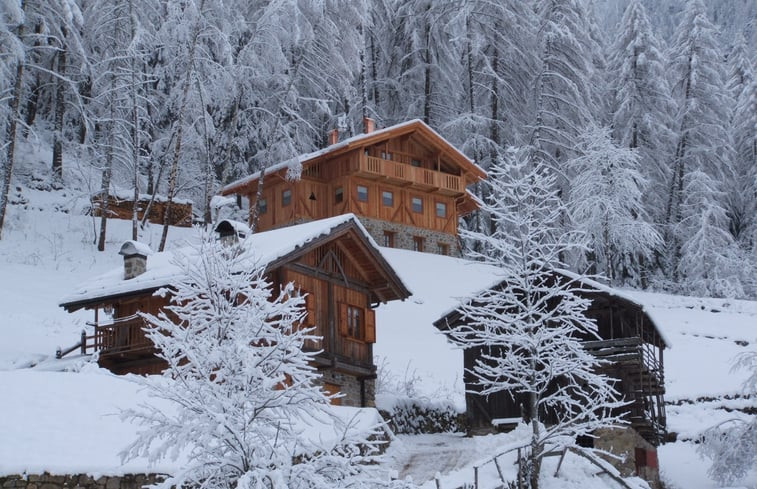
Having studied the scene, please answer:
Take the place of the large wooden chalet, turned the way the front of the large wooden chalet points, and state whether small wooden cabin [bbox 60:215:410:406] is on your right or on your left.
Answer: on your right

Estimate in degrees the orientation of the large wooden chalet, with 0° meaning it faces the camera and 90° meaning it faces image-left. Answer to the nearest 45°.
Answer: approximately 315°

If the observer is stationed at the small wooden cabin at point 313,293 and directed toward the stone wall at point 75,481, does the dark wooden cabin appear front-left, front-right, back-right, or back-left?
back-left

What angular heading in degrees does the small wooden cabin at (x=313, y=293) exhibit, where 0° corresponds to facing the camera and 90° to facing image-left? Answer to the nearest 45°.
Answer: approximately 315°

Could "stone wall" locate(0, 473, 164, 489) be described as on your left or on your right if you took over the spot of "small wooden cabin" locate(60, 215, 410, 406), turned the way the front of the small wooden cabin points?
on your right

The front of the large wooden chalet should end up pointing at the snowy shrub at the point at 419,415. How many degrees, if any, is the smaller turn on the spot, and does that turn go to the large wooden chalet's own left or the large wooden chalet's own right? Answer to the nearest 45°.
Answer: approximately 45° to the large wooden chalet's own right

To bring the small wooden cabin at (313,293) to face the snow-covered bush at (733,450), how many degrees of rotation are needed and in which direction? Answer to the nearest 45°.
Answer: approximately 45° to its left

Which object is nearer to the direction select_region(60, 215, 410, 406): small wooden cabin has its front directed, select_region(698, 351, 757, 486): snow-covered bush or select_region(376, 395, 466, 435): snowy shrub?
the snow-covered bush
